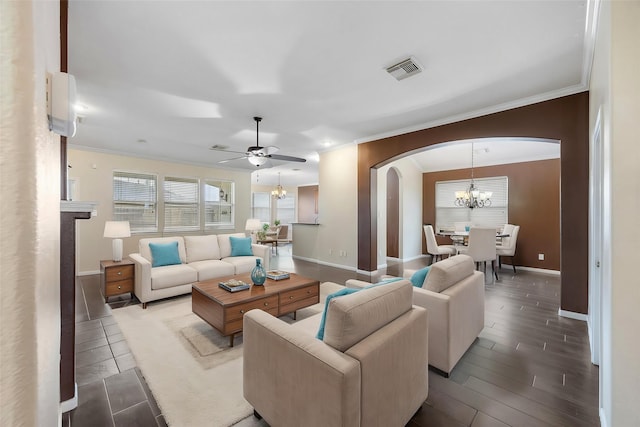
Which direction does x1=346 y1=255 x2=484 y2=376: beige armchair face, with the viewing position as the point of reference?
facing away from the viewer and to the left of the viewer

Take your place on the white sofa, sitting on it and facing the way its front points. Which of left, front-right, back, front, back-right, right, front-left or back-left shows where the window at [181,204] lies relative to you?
back-left

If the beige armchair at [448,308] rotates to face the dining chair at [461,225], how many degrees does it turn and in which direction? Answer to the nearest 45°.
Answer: approximately 45° to its right

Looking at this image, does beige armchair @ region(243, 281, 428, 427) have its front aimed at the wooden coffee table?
yes

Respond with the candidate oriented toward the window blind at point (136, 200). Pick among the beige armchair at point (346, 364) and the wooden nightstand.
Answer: the beige armchair

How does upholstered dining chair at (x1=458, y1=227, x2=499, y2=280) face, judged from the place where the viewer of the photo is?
facing away from the viewer and to the left of the viewer

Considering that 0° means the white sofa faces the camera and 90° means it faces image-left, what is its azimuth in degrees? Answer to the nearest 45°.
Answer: approximately 315°

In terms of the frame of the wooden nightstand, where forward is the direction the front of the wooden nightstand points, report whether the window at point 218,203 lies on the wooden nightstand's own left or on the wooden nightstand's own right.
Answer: on the wooden nightstand's own left

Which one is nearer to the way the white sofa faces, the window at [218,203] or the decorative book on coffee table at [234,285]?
the decorative book on coffee table

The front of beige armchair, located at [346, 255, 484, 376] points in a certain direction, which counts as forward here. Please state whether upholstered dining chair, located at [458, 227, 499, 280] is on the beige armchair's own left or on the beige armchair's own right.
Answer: on the beige armchair's own right
